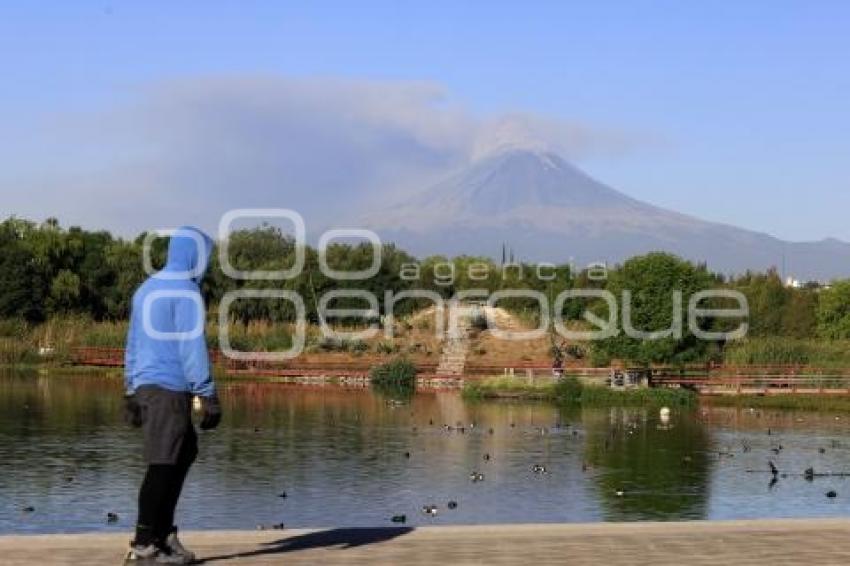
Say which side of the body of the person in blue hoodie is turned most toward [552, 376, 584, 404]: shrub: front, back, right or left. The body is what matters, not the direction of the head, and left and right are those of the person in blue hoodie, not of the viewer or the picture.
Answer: front

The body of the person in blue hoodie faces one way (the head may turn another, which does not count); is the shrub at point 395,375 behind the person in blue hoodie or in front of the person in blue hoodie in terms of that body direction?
in front

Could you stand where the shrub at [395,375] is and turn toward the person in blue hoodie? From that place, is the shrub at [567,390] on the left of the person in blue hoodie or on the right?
left

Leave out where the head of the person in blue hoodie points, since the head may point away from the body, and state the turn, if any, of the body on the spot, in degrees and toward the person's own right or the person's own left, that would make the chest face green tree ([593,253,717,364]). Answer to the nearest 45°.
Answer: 0° — they already face it

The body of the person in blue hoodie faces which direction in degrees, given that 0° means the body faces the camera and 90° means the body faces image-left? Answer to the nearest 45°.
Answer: approximately 225°
